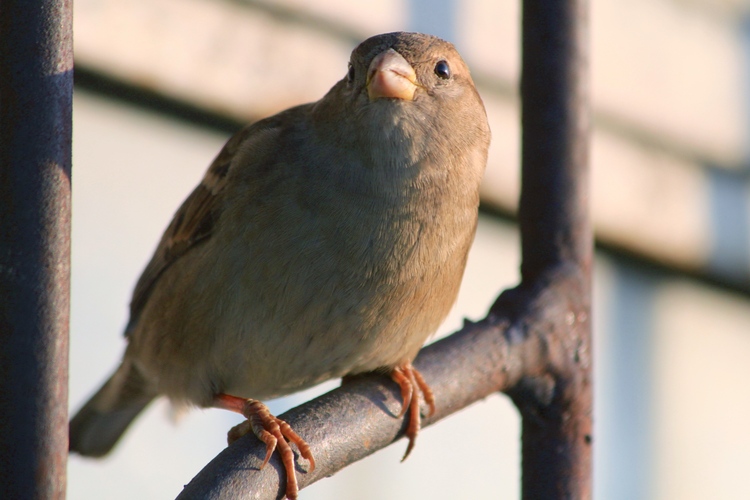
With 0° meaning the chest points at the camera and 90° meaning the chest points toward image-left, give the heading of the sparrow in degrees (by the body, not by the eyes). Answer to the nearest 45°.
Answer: approximately 315°

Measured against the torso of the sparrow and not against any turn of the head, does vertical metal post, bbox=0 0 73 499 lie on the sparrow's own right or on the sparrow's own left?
on the sparrow's own right
